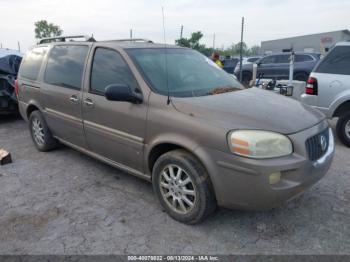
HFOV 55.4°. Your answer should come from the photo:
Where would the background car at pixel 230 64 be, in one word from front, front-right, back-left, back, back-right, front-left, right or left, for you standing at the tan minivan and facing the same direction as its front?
back-left

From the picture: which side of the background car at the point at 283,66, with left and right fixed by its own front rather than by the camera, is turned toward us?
left

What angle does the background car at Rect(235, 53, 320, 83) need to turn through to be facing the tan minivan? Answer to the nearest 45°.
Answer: approximately 90° to its left

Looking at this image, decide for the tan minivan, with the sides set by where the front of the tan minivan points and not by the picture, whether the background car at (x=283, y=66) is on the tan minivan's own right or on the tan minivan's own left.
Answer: on the tan minivan's own left

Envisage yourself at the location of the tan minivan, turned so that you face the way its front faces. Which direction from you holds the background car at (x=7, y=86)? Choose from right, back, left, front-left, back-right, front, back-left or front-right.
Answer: back

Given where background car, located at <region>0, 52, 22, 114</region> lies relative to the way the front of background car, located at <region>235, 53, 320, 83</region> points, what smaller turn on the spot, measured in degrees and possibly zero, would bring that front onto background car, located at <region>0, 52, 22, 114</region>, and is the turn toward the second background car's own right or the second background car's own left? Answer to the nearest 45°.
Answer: approximately 45° to the second background car's own left

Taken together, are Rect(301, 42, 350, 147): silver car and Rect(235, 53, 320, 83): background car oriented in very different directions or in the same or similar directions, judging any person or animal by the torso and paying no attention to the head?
very different directions

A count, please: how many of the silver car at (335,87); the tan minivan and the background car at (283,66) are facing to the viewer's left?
1
